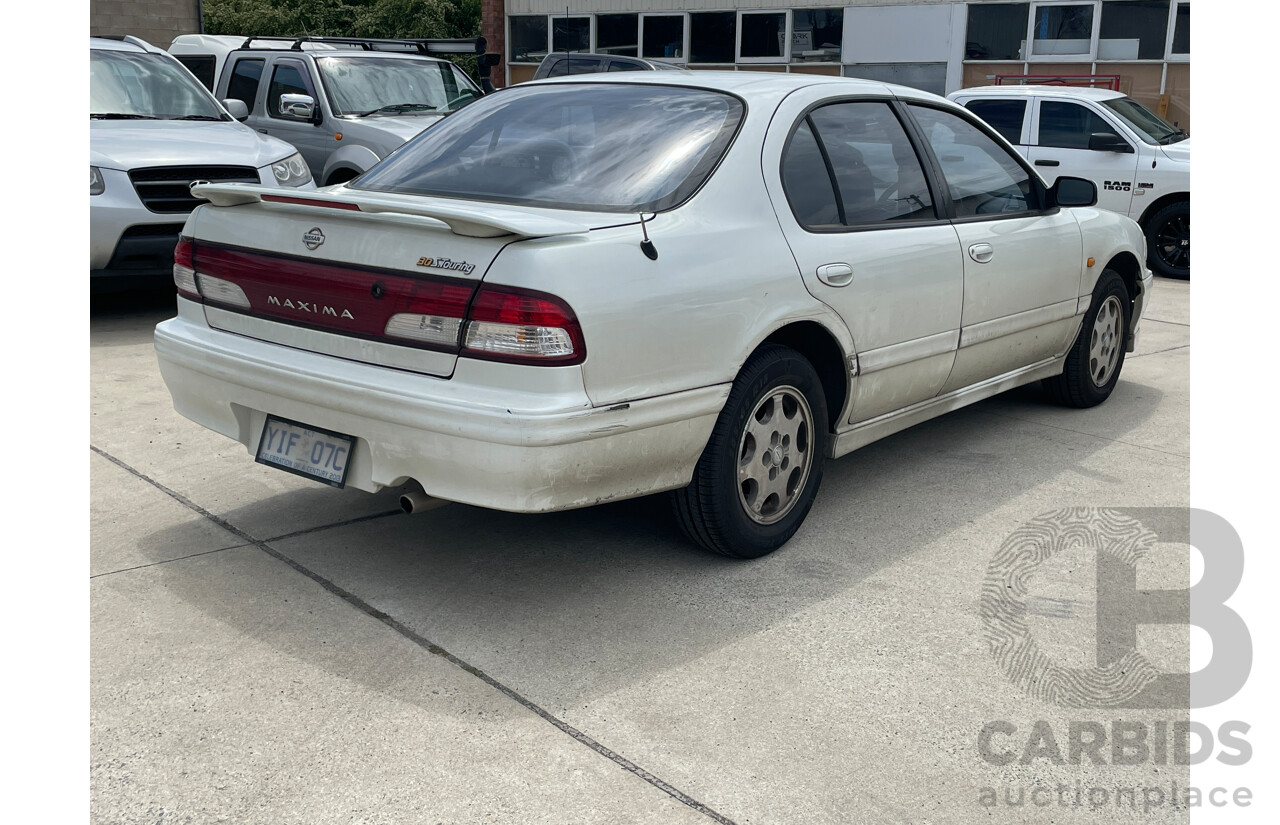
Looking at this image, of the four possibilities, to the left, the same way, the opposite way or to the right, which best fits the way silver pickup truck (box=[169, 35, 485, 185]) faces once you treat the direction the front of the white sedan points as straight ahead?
to the right

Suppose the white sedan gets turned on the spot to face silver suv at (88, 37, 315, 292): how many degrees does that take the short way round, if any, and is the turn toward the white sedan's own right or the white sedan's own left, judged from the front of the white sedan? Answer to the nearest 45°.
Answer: approximately 90° to the white sedan's own left

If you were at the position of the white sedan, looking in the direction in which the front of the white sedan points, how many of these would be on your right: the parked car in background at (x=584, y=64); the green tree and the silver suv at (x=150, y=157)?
0

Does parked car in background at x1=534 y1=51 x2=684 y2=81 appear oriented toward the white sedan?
no

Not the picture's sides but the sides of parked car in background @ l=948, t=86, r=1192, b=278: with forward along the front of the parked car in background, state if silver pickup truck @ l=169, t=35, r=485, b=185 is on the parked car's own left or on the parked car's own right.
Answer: on the parked car's own right

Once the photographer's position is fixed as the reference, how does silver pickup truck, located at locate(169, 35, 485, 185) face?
facing the viewer and to the right of the viewer

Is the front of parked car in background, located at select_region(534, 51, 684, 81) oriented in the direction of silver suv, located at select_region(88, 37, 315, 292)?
no

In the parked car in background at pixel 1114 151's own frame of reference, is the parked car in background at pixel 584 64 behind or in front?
behind

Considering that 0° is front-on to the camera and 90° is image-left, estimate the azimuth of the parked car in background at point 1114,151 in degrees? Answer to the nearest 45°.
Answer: approximately 315°

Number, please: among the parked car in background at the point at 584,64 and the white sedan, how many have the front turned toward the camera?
0

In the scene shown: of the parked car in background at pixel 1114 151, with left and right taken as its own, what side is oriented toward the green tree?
back

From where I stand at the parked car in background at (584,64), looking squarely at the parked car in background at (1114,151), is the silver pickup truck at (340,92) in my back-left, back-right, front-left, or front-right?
front-right
